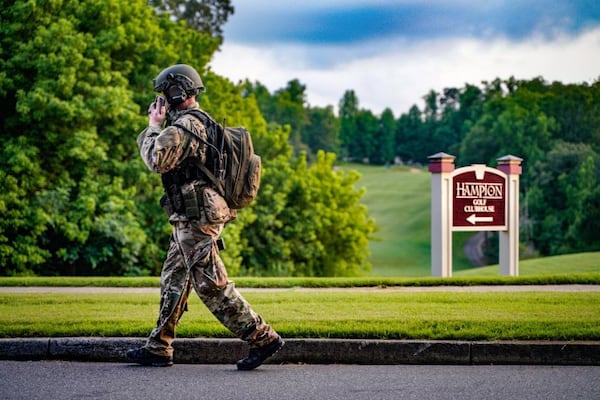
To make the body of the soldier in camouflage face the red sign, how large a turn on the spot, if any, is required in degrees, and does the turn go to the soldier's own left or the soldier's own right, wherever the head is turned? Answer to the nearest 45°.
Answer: approximately 135° to the soldier's own right

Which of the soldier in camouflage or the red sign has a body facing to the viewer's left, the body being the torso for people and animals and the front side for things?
the soldier in camouflage

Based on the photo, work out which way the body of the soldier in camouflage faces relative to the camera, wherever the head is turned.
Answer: to the viewer's left

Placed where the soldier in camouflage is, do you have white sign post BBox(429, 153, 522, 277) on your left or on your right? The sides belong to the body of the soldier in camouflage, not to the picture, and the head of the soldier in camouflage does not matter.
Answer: on your right

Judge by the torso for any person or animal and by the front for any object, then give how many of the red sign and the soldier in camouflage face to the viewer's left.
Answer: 1

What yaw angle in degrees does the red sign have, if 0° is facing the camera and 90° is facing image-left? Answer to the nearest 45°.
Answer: approximately 0°

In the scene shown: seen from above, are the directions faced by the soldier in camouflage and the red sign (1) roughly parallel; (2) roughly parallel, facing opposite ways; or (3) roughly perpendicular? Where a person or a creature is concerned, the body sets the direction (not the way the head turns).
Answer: roughly perpendicular

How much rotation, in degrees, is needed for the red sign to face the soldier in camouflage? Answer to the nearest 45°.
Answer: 0° — it already faces them
